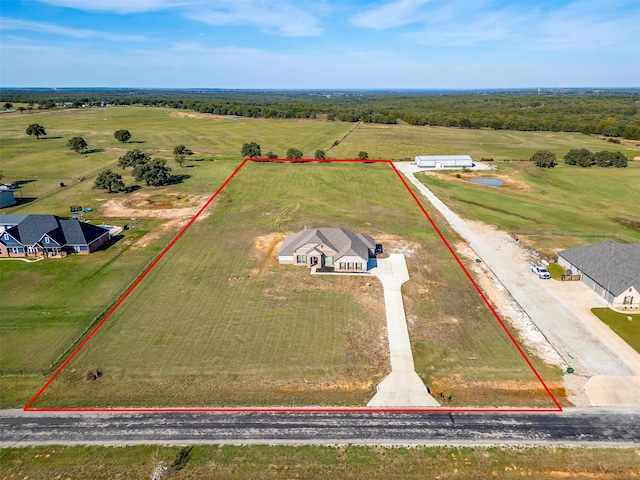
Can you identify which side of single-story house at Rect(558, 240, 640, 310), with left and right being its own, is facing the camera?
front
